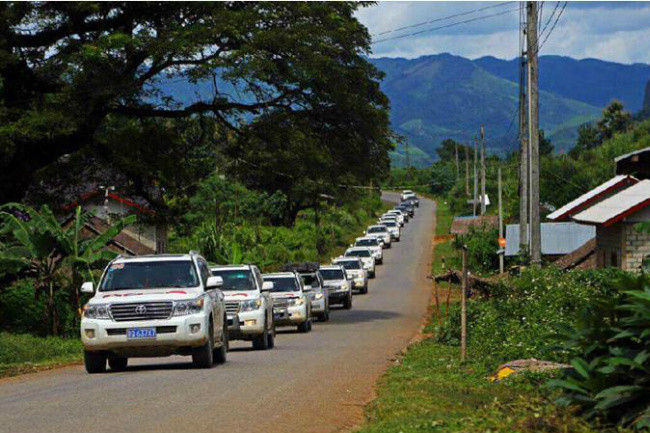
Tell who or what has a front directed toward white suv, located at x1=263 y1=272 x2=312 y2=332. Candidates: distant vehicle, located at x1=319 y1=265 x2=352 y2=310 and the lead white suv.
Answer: the distant vehicle

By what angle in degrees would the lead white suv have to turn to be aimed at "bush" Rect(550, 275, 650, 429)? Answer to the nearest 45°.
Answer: approximately 45° to its left

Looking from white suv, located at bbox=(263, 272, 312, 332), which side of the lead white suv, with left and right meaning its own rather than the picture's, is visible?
back

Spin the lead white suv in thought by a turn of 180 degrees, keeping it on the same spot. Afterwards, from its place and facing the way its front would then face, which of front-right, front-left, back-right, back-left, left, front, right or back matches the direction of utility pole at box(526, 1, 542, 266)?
front-right

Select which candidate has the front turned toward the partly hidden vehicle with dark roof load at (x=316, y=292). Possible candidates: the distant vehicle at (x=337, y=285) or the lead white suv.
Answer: the distant vehicle at (x=337, y=285)

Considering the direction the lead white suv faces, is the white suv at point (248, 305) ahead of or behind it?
behind

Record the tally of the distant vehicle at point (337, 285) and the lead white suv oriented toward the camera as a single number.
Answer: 2

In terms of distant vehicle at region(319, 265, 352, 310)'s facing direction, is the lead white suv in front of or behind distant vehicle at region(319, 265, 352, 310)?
in front

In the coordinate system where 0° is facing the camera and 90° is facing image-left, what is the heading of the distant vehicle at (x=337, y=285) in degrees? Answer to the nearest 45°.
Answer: approximately 0°
